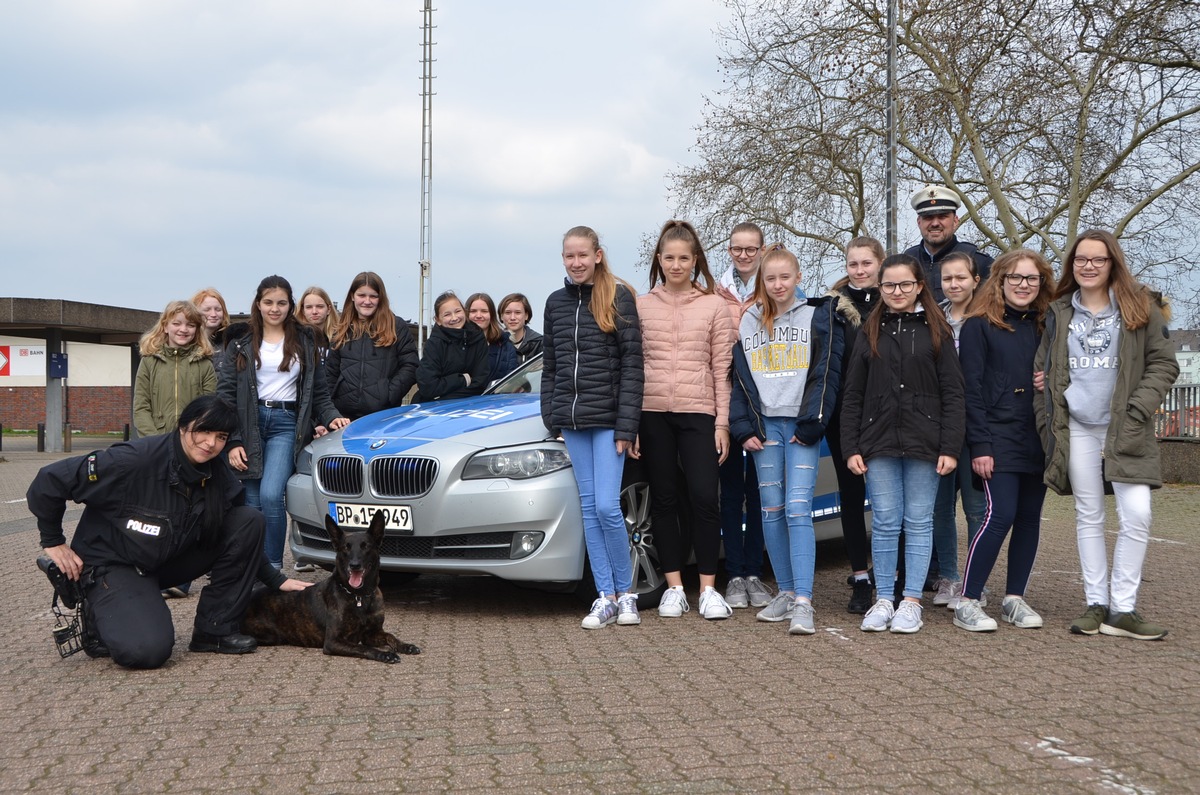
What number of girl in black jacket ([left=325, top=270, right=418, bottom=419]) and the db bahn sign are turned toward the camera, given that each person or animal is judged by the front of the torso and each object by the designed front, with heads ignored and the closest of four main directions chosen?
2

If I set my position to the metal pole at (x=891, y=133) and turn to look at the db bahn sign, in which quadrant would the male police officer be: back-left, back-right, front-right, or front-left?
back-left

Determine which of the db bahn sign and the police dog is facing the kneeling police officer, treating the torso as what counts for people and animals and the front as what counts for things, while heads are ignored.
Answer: the db bahn sign

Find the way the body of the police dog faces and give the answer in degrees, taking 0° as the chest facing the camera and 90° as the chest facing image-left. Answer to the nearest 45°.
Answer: approximately 315°

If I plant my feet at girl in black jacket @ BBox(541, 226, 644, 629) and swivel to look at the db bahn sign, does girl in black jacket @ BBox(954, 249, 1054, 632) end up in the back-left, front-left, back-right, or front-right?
back-right

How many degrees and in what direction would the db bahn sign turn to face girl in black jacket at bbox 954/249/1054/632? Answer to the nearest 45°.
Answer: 0° — it already faces them

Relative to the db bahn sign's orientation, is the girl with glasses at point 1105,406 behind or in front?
in front

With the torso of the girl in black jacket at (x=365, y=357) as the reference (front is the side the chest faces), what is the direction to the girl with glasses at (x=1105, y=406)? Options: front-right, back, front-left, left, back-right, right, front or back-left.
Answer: front-left

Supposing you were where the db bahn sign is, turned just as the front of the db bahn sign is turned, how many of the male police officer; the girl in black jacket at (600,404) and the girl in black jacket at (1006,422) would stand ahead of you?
3
